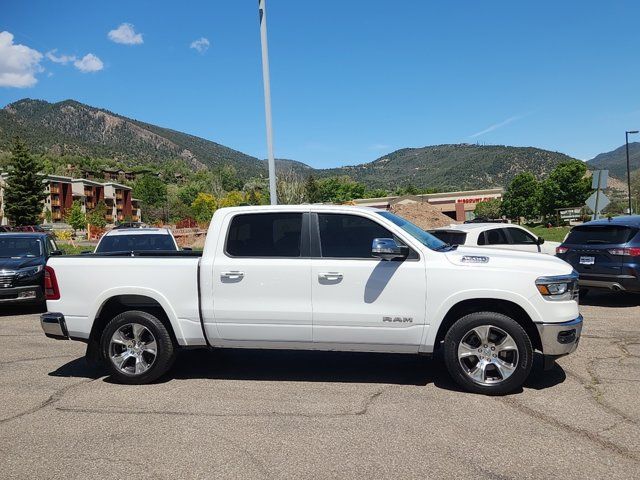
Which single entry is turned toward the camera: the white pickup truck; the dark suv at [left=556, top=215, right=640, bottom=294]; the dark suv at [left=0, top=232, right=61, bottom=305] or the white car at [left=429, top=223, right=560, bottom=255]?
the dark suv at [left=0, top=232, right=61, bottom=305]

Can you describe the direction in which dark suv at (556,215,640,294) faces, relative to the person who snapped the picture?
facing away from the viewer and to the right of the viewer

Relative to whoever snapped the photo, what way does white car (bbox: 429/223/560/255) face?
facing away from the viewer and to the right of the viewer

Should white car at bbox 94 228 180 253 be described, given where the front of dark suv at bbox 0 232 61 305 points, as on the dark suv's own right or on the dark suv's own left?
on the dark suv's own left

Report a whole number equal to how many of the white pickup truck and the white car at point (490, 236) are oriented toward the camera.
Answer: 0

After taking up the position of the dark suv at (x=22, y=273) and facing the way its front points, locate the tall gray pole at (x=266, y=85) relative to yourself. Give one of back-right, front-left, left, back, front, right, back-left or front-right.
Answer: left

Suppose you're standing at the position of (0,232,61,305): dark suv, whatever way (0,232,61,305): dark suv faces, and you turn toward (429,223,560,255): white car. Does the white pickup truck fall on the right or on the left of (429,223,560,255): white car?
right

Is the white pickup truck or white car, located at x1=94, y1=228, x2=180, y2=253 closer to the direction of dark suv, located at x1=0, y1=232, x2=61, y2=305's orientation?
the white pickup truck

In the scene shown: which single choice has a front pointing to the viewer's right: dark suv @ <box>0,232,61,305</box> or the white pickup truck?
the white pickup truck

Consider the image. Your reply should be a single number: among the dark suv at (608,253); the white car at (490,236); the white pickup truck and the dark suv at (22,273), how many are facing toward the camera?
1

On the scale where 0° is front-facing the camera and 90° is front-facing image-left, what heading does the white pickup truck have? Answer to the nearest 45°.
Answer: approximately 270°
